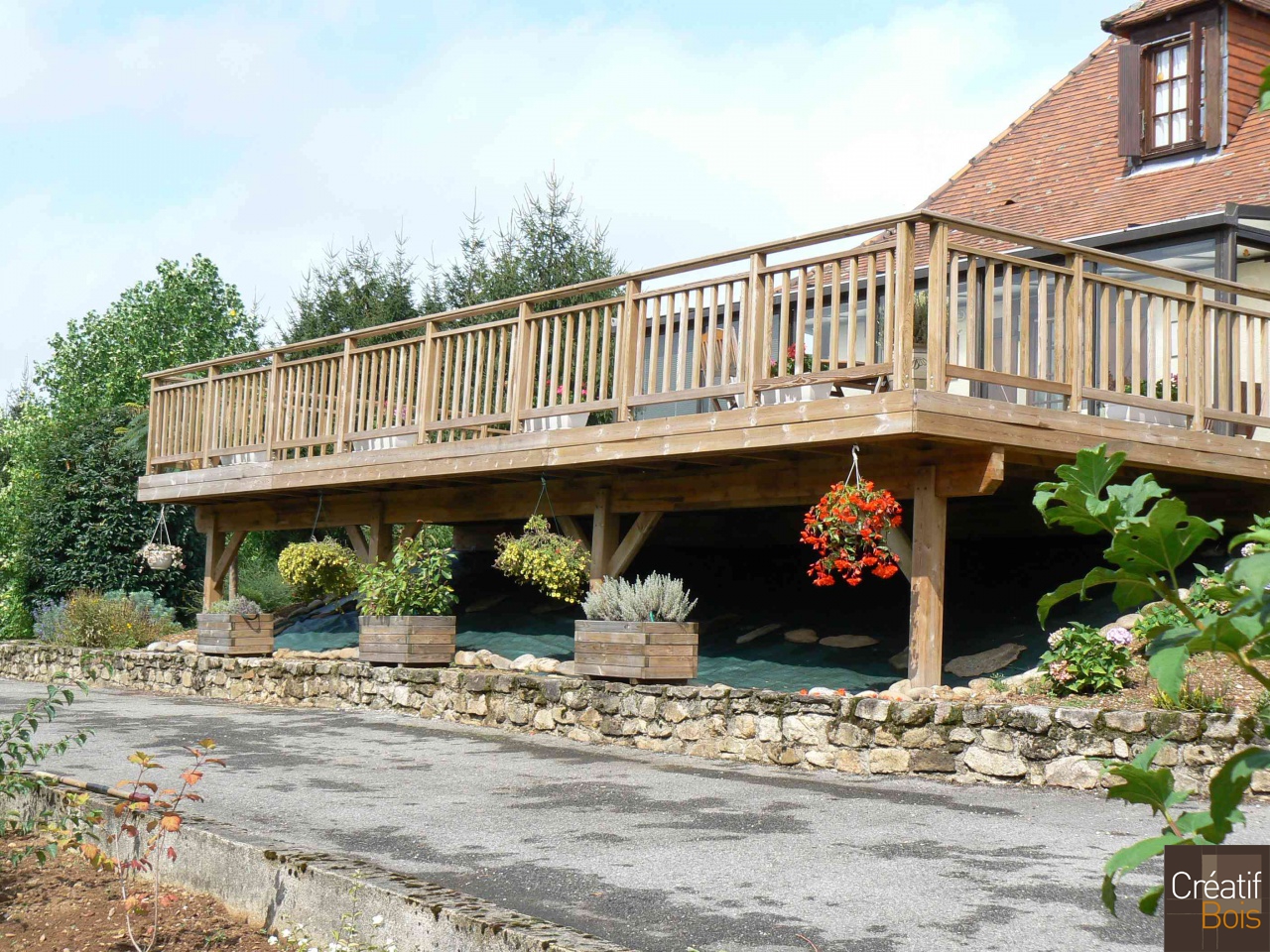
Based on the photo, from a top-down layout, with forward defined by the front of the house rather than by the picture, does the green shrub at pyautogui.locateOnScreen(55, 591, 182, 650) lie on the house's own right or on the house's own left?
on the house's own right

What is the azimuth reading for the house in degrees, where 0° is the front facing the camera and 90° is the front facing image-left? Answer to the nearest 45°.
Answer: approximately 45°

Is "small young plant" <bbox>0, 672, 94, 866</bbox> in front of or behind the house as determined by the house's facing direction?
in front

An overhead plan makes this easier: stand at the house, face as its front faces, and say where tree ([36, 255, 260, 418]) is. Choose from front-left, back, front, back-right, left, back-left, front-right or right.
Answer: right

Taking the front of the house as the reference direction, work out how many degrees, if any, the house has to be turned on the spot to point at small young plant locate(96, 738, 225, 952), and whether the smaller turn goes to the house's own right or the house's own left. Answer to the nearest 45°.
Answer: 0° — it already faces it

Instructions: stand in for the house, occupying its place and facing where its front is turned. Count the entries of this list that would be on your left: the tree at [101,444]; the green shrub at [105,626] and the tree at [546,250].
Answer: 0

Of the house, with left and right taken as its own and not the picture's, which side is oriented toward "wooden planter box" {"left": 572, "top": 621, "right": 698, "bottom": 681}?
front

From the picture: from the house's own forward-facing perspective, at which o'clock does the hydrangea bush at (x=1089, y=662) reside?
The hydrangea bush is roughly at 10 o'clock from the house.

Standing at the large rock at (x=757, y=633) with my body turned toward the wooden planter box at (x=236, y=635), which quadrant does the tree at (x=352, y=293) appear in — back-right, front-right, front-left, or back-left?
front-right

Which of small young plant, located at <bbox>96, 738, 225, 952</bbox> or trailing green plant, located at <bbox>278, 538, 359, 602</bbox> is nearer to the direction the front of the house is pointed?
the small young plant

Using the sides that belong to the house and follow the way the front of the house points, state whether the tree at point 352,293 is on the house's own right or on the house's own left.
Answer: on the house's own right

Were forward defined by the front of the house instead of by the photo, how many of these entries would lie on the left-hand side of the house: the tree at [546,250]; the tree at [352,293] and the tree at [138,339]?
0

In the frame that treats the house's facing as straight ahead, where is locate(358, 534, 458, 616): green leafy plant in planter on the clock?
The green leafy plant in planter is roughly at 2 o'clock from the house.
